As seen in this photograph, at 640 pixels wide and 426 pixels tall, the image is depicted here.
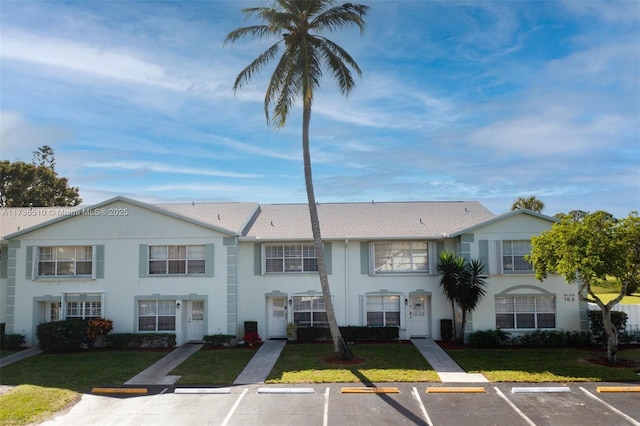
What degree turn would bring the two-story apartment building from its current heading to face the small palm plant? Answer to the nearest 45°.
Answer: approximately 90° to its left

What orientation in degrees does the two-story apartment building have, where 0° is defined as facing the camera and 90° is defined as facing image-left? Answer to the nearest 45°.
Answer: approximately 0°

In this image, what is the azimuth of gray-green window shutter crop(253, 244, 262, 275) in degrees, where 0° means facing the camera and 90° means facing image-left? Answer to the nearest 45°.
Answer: approximately 0°

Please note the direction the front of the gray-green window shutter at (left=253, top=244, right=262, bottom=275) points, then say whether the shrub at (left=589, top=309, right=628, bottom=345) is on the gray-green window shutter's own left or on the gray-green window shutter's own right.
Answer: on the gray-green window shutter's own left

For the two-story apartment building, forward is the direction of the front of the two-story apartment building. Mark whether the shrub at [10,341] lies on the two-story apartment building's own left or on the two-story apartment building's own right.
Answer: on the two-story apartment building's own right
